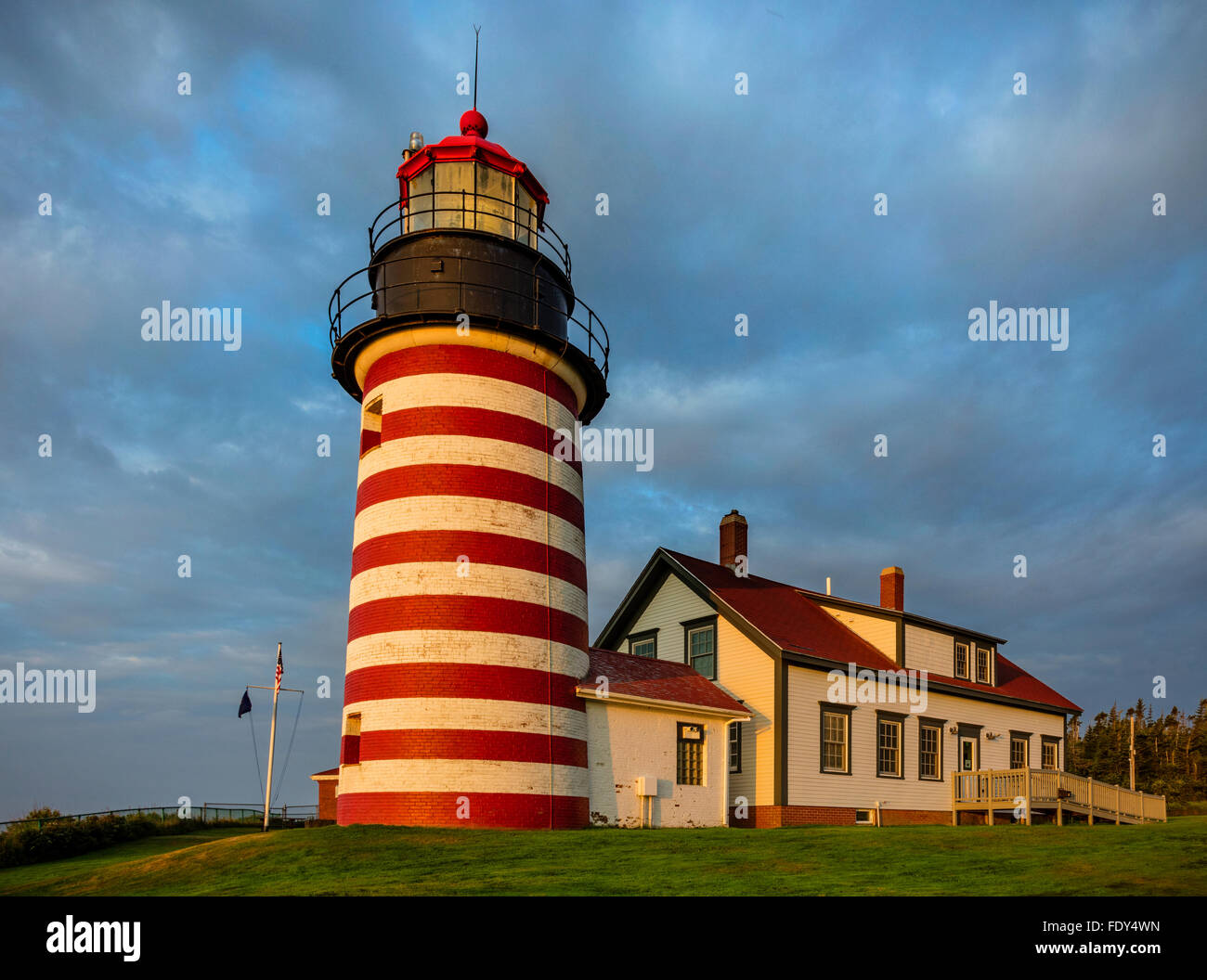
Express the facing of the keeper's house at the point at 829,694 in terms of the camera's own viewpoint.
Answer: facing the viewer and to the right of the viewer
